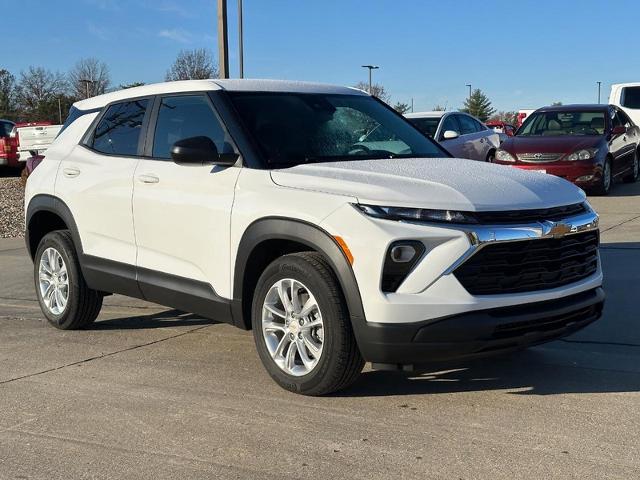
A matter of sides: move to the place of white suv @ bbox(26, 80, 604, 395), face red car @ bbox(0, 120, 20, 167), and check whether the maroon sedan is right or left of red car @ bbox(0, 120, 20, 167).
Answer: right

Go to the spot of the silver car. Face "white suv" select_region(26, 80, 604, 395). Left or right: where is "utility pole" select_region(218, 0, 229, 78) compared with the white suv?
right

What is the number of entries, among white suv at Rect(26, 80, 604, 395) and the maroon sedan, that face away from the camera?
0

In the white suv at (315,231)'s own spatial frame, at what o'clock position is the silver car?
The silver car is roughly at 8 o'clock from the white suv.

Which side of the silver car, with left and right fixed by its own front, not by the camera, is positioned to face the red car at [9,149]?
right

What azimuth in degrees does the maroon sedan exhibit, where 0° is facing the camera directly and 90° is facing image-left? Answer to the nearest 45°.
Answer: approximately 45°

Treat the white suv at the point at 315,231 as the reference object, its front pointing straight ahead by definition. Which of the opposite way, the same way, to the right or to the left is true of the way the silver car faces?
to the right

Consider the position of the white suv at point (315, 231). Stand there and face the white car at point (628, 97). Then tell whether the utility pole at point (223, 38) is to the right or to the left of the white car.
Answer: left

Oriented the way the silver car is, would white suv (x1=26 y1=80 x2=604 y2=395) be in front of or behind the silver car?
in front

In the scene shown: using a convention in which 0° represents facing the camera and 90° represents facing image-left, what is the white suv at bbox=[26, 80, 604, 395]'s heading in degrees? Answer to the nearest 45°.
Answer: approximately 315°

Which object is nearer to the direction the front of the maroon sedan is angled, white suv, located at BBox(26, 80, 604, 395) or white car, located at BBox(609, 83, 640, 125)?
the white suv

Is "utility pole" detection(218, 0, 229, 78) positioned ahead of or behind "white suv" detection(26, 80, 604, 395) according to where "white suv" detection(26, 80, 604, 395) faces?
behind

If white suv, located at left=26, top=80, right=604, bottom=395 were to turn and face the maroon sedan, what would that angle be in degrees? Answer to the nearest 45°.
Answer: approximately 90° to its left

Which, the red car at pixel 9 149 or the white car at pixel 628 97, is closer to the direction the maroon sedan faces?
the red car

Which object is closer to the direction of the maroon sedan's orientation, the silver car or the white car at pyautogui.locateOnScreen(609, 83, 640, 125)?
the silver car
